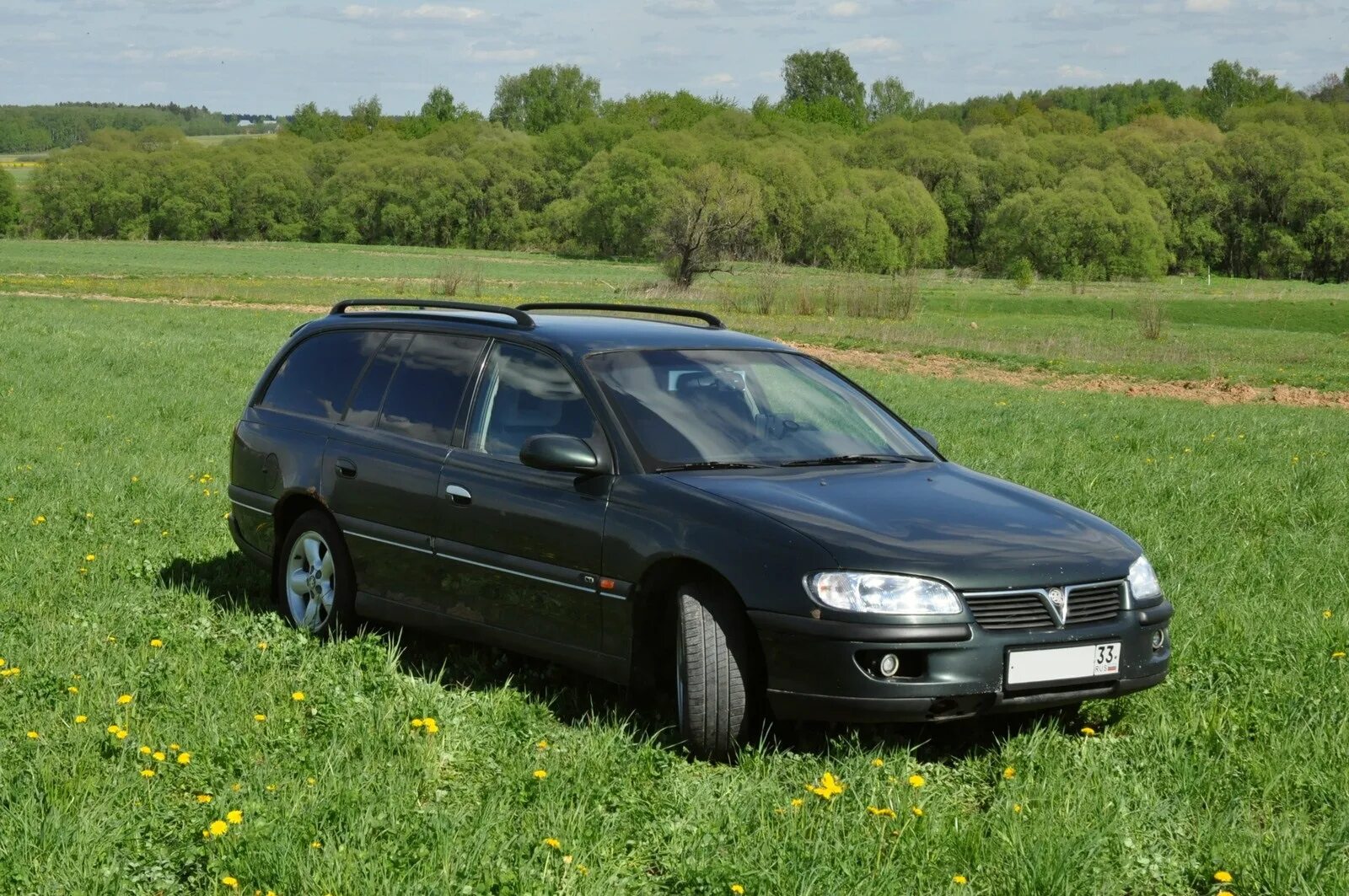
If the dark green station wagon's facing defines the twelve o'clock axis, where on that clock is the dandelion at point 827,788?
The dandelion is roughly at 1 o'clock from the dark green station wagon.

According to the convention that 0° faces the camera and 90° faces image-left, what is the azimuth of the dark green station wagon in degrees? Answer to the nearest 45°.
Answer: approximately 315°
